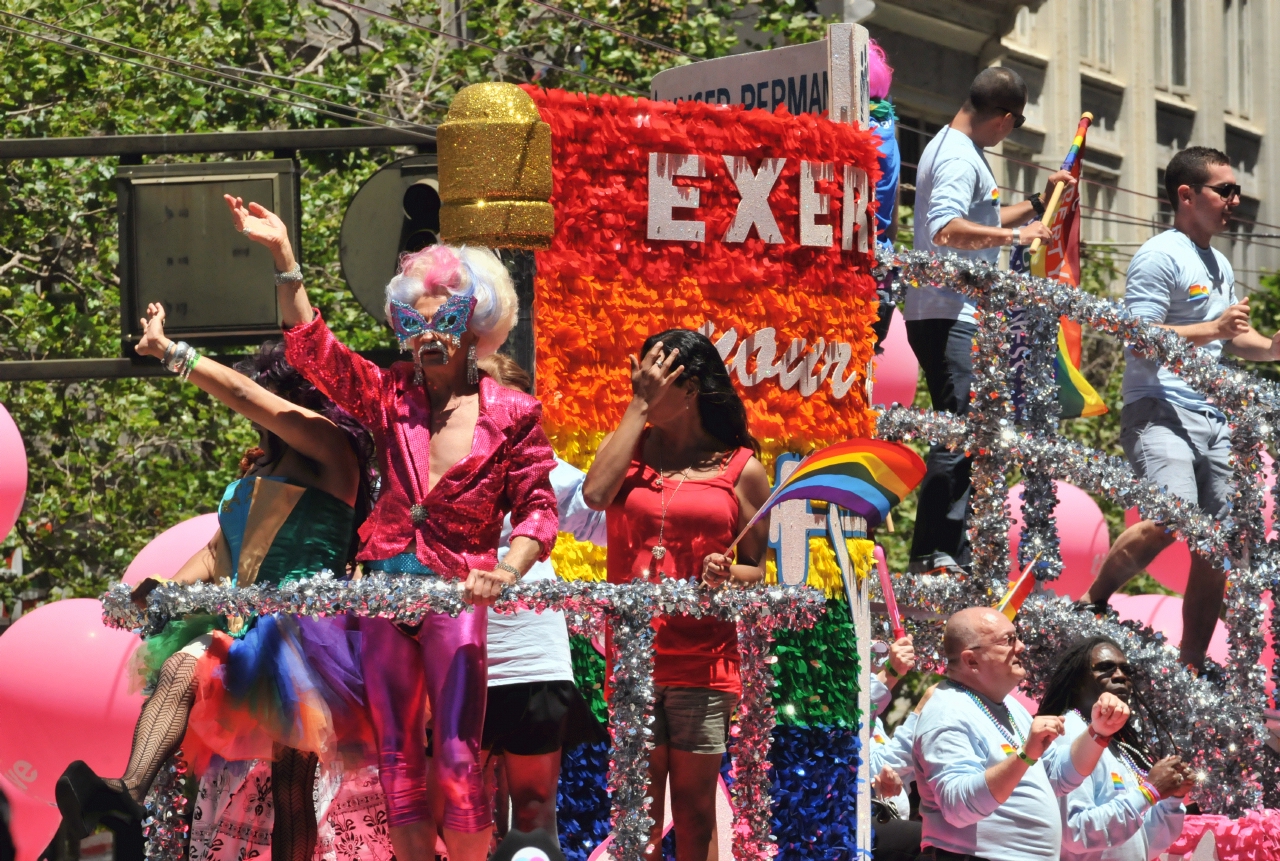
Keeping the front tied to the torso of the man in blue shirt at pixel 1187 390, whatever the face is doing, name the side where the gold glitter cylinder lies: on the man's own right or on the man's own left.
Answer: on the man's own right

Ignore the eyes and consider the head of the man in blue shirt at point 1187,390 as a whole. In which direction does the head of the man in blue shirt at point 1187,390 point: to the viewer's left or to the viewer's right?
to the viewer's right

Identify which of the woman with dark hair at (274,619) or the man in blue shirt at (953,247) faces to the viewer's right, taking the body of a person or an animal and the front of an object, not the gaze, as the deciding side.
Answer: the man in blue shirt

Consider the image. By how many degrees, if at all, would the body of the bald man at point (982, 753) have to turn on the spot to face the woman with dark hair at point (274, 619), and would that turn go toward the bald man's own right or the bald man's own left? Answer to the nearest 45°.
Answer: approximately 90° to the bald man's own right

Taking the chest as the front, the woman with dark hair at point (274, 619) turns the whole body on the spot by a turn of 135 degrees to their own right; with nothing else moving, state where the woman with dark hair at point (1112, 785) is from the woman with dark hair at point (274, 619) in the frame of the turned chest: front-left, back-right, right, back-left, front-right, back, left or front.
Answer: front-right

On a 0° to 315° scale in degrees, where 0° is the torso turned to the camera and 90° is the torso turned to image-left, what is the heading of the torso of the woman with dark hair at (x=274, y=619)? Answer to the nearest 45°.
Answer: approximately 90°

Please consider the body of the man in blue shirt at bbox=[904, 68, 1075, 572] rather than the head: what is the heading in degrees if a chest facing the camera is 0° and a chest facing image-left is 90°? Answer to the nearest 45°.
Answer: approximately 270°

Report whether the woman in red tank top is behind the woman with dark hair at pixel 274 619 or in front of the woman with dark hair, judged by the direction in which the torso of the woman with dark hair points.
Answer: behind

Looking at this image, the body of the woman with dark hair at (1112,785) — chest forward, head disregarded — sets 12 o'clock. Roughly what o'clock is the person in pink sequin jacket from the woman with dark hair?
The person in pink sequin jacket is roughly at 3 o'clock from the woman with dark hair.

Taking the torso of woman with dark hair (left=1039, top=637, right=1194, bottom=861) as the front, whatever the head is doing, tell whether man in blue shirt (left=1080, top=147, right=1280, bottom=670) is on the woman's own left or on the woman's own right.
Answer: on the woman's own left
